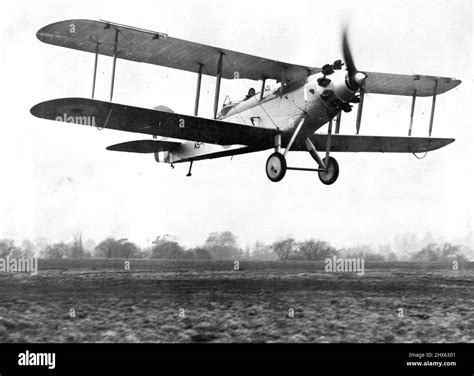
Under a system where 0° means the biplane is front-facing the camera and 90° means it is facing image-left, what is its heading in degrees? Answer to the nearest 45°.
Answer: approximately 315°
